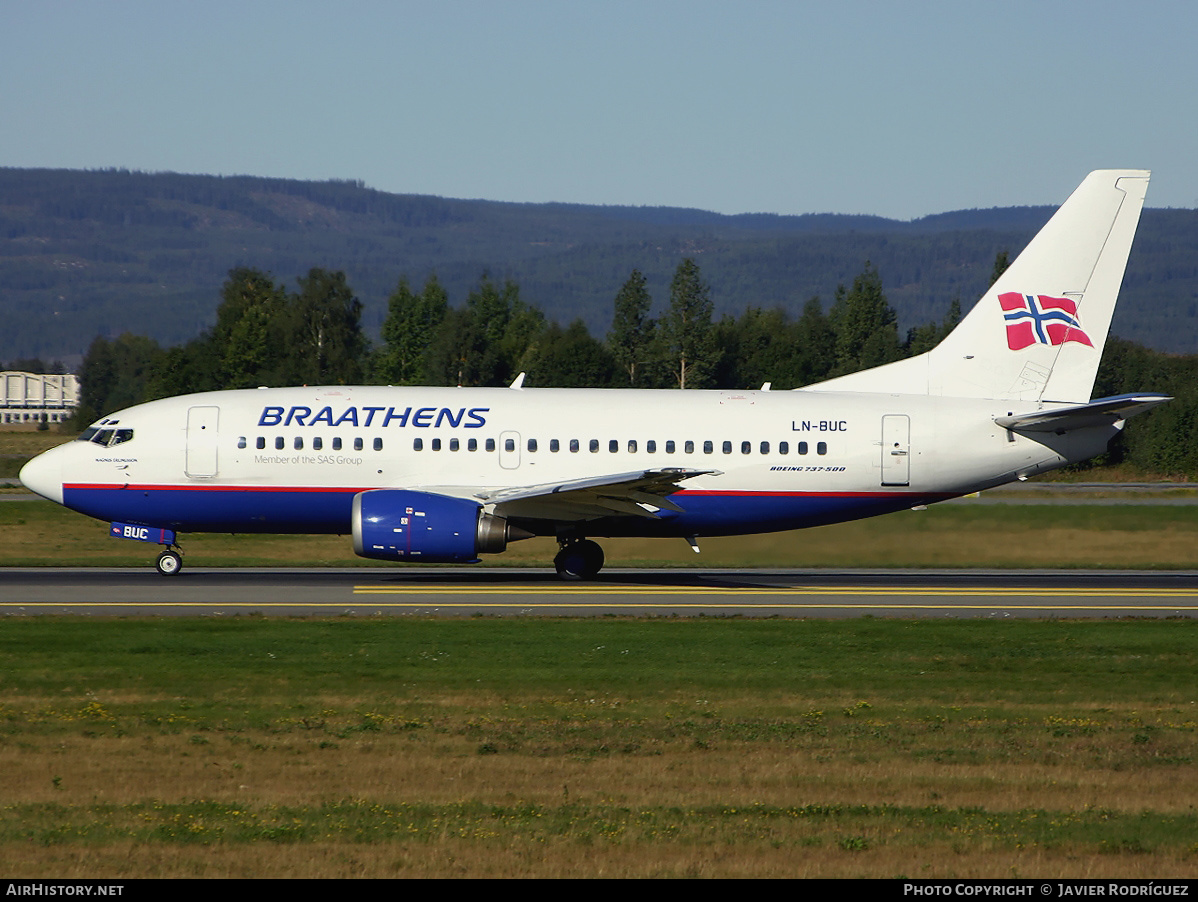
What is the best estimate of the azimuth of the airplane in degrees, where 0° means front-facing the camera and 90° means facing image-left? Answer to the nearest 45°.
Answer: approximately 90°
